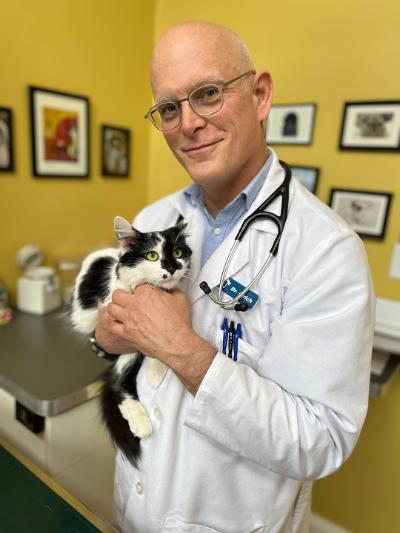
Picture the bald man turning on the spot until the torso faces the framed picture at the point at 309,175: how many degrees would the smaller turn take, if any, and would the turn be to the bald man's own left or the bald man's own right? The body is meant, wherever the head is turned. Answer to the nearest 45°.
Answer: approximately 135° to the bald man's own right

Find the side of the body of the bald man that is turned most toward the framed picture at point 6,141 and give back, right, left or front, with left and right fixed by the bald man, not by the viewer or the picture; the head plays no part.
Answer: right

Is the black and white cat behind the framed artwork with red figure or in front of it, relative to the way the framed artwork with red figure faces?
in front

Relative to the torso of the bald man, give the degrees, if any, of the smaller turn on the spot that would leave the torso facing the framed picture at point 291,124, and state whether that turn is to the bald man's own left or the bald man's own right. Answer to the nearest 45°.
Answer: approximately 135° to the bald man's own right

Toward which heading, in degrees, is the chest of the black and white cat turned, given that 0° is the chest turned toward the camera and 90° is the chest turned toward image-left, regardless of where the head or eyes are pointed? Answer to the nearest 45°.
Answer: approximately 315°

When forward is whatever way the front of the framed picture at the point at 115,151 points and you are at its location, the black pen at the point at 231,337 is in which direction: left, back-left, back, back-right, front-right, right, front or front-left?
front-right

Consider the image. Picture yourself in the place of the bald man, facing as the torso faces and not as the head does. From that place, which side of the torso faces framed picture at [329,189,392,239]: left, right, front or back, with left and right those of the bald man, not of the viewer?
back

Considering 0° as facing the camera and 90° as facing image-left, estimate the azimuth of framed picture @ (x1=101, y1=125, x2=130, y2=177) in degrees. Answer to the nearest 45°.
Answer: approximately 315°

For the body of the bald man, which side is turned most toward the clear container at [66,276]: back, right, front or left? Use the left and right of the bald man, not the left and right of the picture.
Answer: right

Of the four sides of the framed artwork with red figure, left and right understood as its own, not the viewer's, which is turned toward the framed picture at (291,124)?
front

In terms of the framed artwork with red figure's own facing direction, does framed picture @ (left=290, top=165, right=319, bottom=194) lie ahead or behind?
ahead
